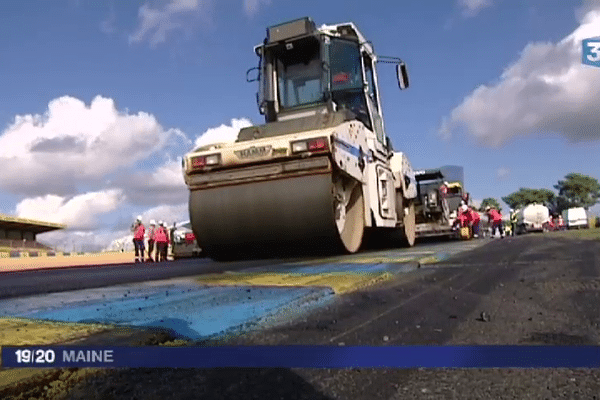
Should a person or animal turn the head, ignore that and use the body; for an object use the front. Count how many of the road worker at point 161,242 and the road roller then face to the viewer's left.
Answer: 0

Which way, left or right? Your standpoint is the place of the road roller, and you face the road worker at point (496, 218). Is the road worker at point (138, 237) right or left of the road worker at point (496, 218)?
left

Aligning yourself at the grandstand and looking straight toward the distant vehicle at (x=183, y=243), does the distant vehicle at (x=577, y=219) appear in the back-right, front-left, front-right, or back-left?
front-left
